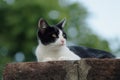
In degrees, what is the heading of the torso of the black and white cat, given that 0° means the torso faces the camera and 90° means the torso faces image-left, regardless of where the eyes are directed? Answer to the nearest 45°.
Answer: approximately 45°
